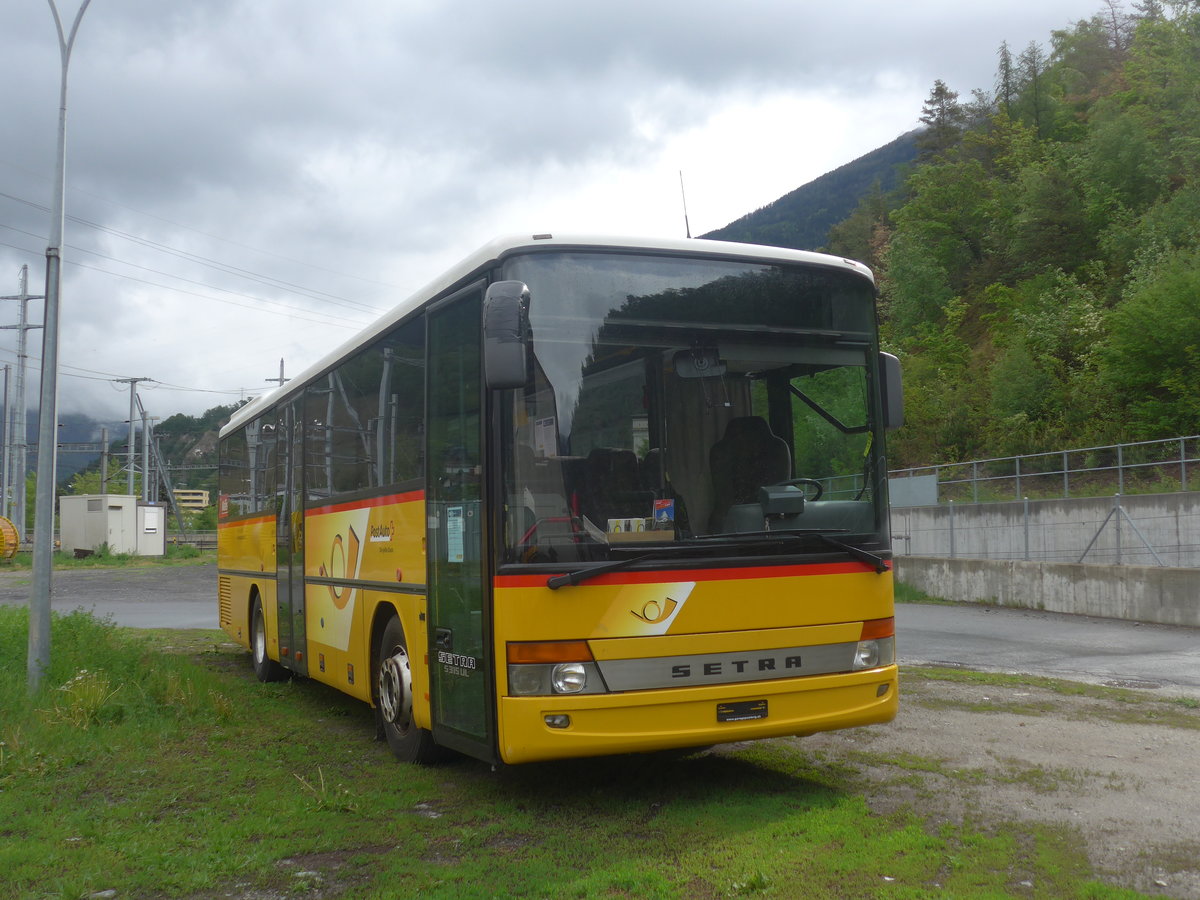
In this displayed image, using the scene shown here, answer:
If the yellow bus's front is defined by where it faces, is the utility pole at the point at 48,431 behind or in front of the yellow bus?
behind

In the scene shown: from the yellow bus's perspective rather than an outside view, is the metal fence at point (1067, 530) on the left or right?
on its left

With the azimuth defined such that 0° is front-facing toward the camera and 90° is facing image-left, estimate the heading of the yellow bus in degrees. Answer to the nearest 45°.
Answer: approximately 315°
